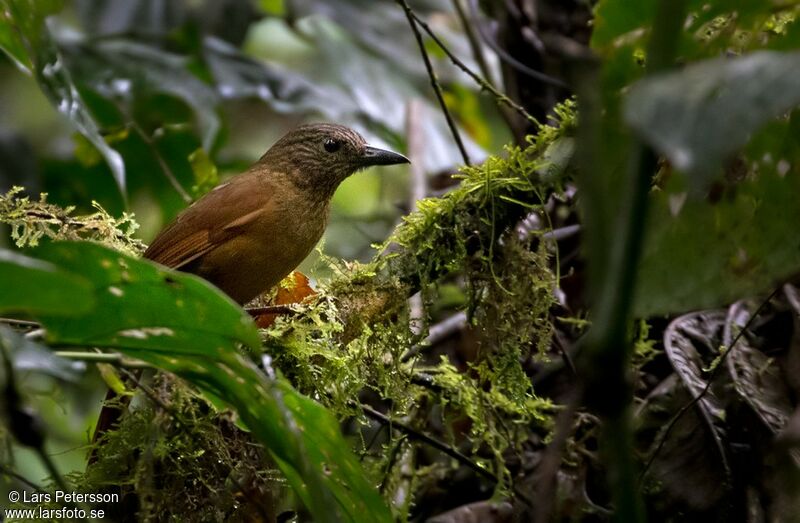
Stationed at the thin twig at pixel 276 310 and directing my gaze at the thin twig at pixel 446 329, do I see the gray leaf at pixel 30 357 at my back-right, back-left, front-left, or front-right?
back-right

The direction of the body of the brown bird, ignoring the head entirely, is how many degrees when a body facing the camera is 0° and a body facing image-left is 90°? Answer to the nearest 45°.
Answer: approximately 270°

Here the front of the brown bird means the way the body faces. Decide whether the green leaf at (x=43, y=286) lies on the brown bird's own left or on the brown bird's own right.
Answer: on the brown bird's own right

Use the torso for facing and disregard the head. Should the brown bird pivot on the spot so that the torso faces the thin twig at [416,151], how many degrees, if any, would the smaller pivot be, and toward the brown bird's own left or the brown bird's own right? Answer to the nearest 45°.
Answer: approximately 45° to the brown bird's own left

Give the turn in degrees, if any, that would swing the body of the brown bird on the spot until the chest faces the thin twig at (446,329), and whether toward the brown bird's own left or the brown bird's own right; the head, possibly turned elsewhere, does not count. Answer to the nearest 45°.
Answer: approximately 45° to the brown bird's own left

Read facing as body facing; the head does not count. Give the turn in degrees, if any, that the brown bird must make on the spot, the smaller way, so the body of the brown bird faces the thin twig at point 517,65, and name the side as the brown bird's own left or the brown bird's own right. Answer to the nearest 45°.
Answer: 0° — it already faces it

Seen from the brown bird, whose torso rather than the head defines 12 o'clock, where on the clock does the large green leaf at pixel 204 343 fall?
The large green leaf is roughly at 3 o'clock from the brown bird.

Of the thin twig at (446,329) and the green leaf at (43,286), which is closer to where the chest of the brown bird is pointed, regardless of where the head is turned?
the thin twig

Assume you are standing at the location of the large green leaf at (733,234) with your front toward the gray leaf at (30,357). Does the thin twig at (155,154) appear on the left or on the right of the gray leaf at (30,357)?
right
